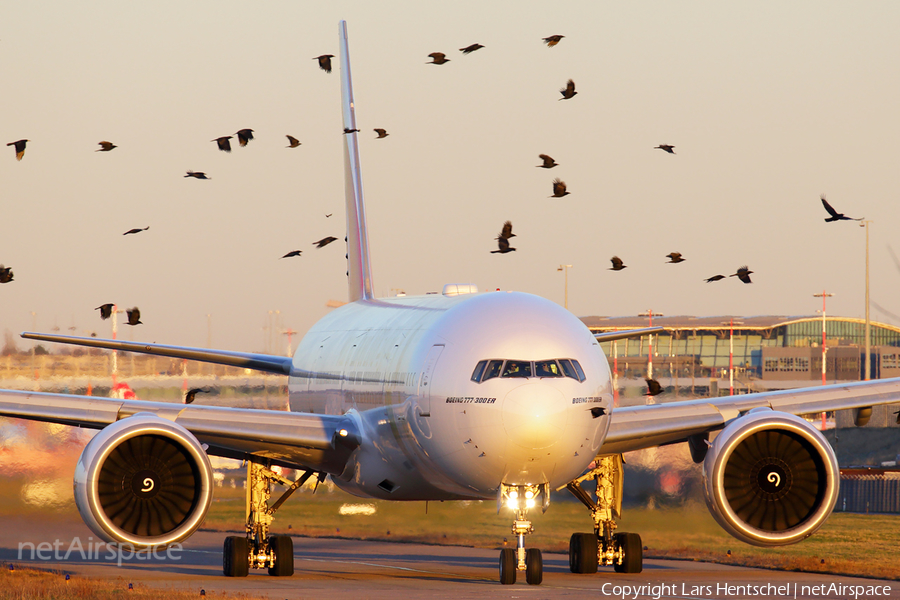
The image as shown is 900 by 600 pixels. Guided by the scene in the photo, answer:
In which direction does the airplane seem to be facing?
toward the camera

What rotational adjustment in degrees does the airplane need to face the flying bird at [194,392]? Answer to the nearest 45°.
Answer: approximately 135° to its right

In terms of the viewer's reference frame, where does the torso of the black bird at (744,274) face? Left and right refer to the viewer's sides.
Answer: facing to the right of the viewer
